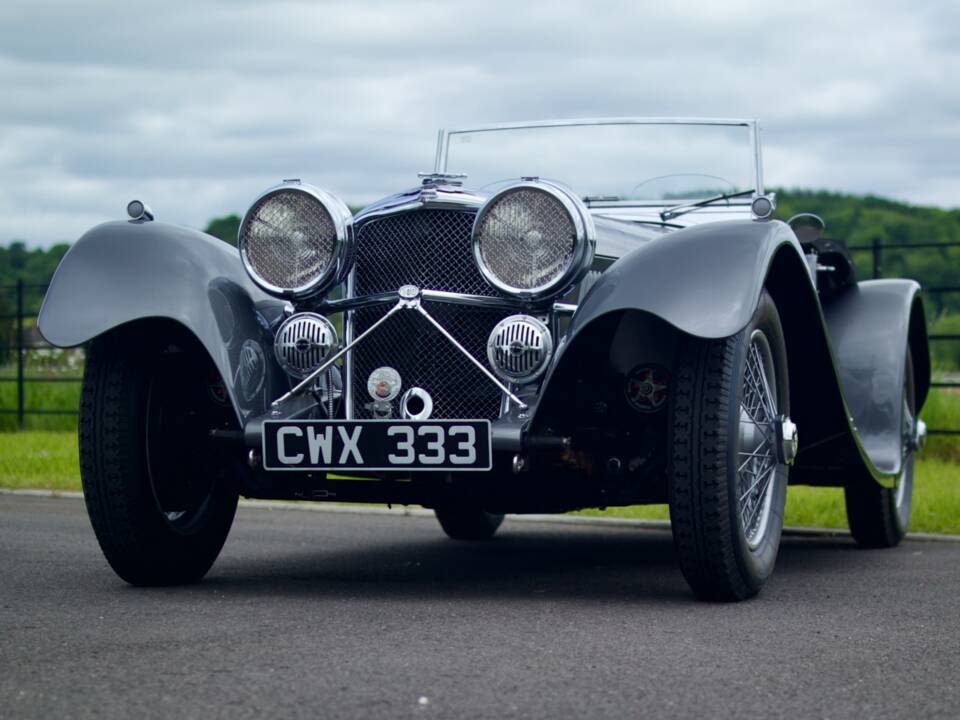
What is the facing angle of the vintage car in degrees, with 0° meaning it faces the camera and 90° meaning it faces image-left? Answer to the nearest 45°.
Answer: approximately 45°

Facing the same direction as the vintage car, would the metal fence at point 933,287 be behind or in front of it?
behind
